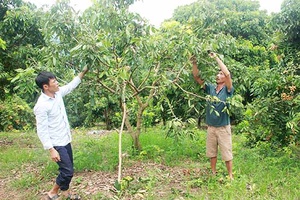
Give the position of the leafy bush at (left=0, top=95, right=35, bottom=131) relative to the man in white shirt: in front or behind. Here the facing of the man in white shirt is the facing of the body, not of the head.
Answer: behind

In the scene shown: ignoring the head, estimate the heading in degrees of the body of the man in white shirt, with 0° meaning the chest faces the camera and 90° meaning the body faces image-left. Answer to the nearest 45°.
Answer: approximately 315°

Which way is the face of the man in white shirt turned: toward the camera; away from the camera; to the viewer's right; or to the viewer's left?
to the viewer's right

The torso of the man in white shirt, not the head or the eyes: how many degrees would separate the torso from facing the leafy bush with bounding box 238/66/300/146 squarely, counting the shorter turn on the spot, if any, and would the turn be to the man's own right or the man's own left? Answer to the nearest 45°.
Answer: approximately 45° to the man's own left
